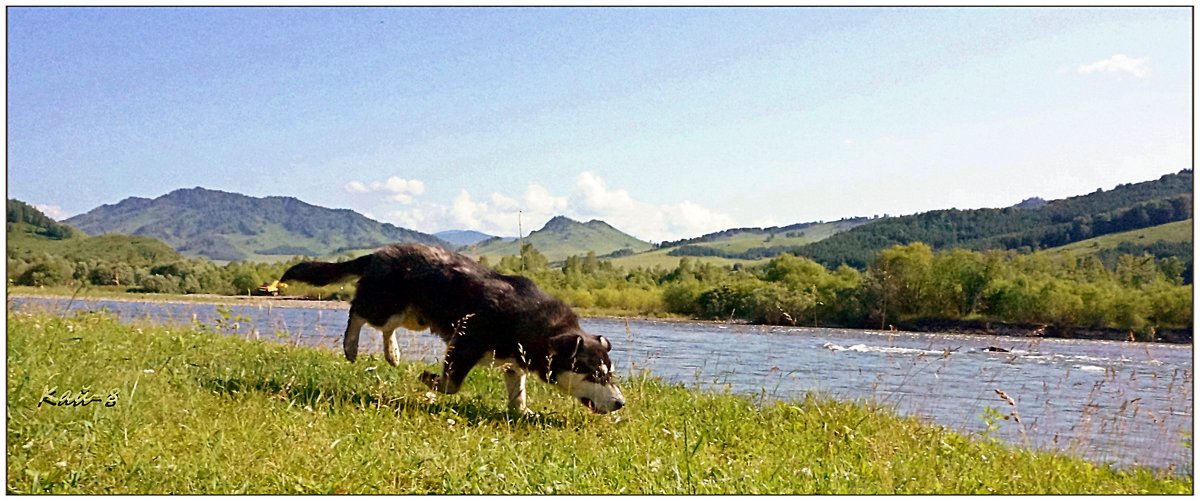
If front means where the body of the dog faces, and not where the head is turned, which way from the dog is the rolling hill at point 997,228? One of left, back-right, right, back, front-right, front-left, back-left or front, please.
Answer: front-left

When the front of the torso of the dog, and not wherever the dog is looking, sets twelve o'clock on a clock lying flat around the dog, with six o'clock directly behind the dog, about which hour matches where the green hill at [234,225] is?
The green hill is roughly at 8 o'clock from the dog.

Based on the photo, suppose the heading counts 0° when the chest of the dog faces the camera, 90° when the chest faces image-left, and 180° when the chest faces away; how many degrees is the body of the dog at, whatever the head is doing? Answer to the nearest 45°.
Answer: approximately 270°

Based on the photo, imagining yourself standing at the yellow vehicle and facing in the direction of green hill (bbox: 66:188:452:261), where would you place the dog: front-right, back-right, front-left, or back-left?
back-right

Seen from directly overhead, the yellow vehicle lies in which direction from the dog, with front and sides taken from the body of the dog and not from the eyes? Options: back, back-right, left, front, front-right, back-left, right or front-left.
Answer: back-left

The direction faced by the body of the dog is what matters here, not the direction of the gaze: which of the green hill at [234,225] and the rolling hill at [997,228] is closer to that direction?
the rolling hill

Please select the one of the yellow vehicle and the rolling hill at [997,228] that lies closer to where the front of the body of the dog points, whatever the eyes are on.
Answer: the rolling hill
